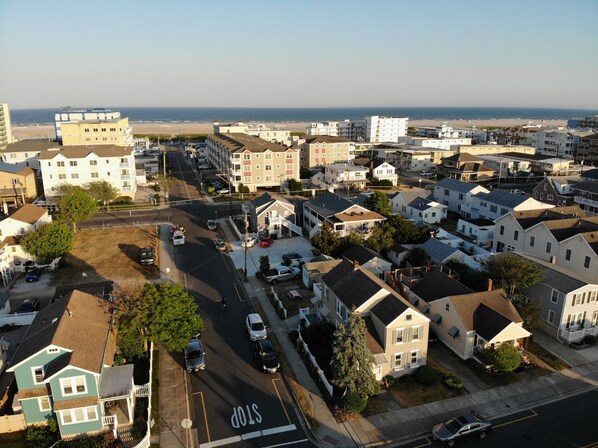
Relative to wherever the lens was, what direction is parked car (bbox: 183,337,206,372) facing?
facing the viewer

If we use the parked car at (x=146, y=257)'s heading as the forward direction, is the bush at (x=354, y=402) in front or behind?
in front

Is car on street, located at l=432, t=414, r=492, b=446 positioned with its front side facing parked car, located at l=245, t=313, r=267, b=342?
no

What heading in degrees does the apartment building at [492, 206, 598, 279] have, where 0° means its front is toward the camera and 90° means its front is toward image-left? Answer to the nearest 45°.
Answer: approximately 45°

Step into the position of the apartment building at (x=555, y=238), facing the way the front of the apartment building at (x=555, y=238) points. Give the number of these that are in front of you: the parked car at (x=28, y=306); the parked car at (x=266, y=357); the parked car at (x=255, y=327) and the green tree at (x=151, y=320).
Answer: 4

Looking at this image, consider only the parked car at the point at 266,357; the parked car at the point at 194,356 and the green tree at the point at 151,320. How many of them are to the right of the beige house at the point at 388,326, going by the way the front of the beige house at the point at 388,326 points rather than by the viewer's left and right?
3

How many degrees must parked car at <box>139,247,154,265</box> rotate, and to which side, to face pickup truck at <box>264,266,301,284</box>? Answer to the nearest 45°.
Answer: approximately 45° to its left

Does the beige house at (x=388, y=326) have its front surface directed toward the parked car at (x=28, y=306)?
no

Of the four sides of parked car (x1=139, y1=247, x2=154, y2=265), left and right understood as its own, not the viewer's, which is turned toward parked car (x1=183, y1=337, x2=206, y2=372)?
front

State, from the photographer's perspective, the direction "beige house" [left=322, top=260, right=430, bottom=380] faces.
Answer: facing the viewer

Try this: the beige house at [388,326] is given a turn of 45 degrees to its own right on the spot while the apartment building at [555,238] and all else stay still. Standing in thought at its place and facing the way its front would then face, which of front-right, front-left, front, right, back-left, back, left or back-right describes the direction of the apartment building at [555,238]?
back

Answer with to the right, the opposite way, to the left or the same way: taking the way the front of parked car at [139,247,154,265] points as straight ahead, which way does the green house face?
the same way

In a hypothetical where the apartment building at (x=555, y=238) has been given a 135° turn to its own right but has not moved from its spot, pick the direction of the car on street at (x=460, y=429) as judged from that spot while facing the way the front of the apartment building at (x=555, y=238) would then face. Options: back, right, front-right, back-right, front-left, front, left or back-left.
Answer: back

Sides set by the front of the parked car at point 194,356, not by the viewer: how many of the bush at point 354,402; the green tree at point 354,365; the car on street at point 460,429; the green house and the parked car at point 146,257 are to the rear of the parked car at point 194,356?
1

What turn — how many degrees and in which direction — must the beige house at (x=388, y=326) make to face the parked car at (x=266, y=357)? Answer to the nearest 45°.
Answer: approximately 90° to its right

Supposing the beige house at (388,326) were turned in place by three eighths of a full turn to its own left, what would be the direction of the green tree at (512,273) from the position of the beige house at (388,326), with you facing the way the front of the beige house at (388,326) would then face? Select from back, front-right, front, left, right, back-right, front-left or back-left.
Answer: front

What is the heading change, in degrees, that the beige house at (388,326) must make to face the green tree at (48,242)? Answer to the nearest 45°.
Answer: approximately 90° to its right

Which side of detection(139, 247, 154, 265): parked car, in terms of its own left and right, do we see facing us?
front
